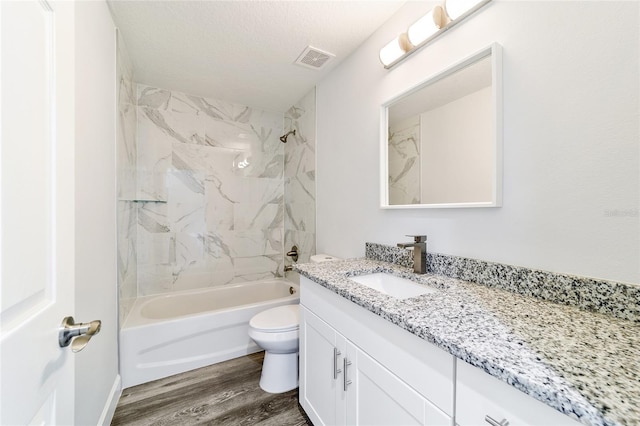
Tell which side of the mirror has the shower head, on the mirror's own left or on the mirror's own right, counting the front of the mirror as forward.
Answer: on the mirror's own right

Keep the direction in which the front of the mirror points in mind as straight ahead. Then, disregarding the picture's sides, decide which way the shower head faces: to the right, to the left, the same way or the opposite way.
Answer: the same way

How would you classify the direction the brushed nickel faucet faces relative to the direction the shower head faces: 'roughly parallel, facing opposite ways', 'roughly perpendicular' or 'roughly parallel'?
roughly parallel

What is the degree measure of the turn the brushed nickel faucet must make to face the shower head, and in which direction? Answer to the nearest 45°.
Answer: approximately 90° to its right

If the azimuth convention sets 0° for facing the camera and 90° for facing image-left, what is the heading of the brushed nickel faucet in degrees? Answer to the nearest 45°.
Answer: approximately 45°

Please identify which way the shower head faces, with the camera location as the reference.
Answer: facing to the left of the viewer

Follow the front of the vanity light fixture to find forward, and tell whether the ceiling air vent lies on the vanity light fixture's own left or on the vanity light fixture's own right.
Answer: on the vanity light fixture's own right

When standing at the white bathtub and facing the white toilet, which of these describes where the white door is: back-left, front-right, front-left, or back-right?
front-right

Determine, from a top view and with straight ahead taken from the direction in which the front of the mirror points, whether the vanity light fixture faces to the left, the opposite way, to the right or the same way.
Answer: the same way

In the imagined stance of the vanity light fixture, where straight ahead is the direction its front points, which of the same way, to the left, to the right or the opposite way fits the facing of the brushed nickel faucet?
the same way

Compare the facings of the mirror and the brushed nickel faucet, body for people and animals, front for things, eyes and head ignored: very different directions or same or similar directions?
same or similar directions

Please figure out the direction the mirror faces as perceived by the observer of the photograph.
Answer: facing the viewer and to the left of the viewer
